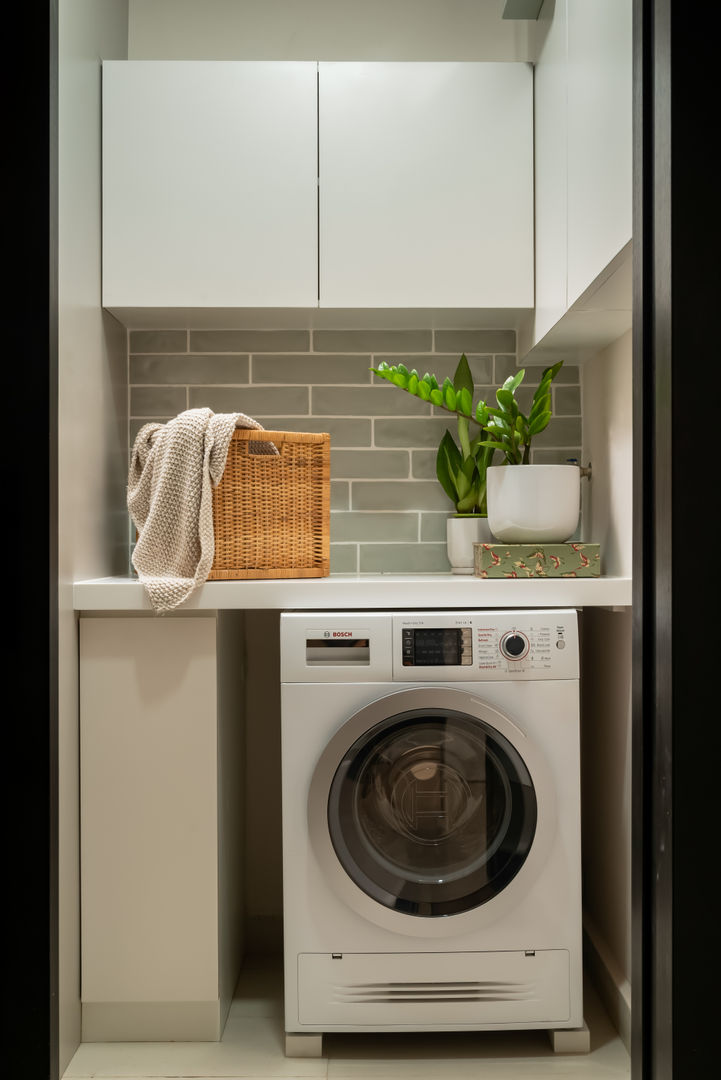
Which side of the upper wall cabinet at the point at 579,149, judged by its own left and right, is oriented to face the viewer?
left

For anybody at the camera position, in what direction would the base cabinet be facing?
facing the viewer

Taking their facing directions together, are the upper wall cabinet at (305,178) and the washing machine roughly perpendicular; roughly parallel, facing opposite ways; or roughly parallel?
roughly parallel

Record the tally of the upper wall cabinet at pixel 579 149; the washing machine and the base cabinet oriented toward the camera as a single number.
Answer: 2

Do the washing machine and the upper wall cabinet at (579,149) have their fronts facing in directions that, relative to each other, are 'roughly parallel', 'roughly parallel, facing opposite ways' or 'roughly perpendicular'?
roughly perpendicular

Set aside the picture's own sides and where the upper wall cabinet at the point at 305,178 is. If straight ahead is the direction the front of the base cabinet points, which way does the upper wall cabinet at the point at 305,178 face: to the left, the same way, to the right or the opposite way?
the same way

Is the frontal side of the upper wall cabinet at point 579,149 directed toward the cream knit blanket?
yes

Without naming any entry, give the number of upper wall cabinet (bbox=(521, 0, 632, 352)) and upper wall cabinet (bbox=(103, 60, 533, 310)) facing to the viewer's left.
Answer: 1

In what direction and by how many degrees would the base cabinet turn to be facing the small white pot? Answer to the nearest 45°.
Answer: approximately 90° to its left

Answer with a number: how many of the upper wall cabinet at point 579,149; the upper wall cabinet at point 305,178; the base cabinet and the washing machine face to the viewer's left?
1
